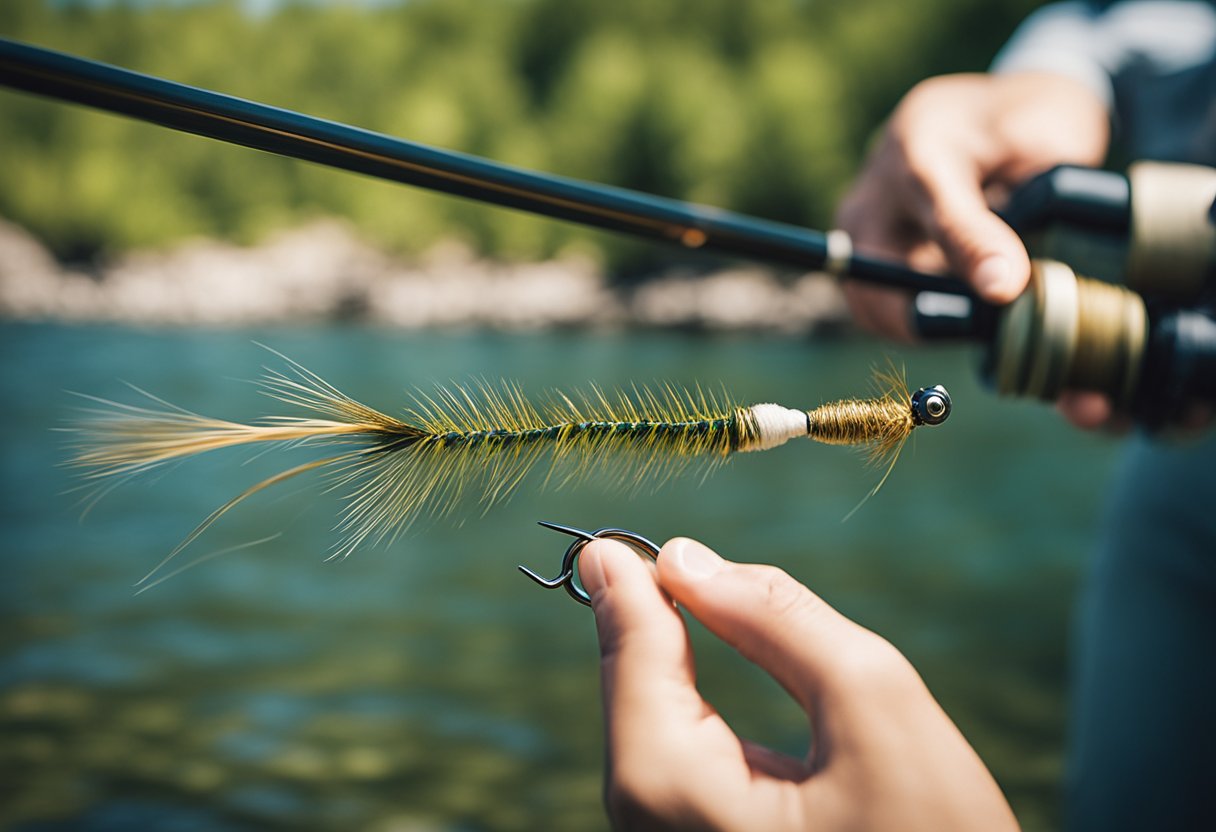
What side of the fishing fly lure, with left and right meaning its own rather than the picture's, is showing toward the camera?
right
